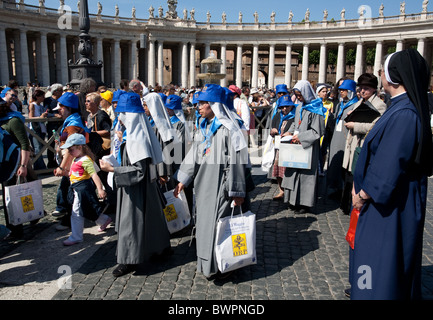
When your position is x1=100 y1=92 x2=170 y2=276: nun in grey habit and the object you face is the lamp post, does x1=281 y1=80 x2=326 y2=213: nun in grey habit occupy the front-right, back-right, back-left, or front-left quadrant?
front-right

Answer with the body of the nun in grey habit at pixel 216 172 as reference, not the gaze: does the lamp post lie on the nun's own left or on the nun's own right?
on the nun's own right

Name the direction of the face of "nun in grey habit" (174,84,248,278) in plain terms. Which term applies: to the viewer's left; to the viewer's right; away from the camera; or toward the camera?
to the viewer's left

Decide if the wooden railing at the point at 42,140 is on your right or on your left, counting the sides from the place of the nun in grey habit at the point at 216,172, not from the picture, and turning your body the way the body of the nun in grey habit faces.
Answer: on your right

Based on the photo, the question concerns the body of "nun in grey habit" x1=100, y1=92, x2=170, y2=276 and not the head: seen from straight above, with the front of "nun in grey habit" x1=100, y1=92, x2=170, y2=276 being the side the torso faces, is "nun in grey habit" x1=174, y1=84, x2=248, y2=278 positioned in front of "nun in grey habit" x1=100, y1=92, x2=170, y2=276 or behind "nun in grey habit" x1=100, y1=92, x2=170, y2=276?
behind

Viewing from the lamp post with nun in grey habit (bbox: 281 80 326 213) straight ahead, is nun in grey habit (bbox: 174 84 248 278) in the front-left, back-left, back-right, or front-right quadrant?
front-right

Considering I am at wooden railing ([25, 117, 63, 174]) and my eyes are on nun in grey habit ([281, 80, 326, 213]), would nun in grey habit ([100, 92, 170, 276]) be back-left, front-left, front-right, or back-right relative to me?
front-right

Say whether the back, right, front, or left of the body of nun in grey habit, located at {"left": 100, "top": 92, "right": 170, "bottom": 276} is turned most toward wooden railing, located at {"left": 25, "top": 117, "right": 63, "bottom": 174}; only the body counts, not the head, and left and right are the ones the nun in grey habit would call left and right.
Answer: right

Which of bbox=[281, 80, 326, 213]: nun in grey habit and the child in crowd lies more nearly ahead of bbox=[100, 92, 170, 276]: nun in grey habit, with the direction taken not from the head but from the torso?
the child in crowd

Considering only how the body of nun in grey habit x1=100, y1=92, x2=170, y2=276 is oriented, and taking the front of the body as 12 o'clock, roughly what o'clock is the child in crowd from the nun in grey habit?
The child in crowd is roughly at 2 o'clock from the nun in grey habit.

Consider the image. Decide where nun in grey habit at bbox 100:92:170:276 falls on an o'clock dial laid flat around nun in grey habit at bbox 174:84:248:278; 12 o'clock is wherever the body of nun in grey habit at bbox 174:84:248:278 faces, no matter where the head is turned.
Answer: nun in grey habit at bbox 100:92:170:276 is roughly at 2 o'clock from nun in grey habit at bbox 174:84:248:278.

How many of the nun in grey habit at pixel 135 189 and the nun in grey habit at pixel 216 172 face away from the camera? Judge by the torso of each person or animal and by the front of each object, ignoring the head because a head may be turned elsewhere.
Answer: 0

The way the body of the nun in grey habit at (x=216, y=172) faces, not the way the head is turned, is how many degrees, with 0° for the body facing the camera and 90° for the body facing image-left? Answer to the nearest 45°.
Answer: approximately 45°

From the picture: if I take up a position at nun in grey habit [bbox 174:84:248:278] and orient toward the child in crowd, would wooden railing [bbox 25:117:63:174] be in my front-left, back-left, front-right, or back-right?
front-right

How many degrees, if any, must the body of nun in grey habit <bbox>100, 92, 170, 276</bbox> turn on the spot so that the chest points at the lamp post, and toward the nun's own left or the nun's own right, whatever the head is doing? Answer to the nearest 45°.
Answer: approximately 90° to the nun's own right

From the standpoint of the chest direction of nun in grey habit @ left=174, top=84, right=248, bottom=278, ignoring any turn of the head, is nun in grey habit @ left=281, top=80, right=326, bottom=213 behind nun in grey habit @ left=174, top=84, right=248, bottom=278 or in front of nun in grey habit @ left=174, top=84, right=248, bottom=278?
behind

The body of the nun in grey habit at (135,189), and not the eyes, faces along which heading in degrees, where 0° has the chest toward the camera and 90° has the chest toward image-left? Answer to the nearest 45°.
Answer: approximately 90°
